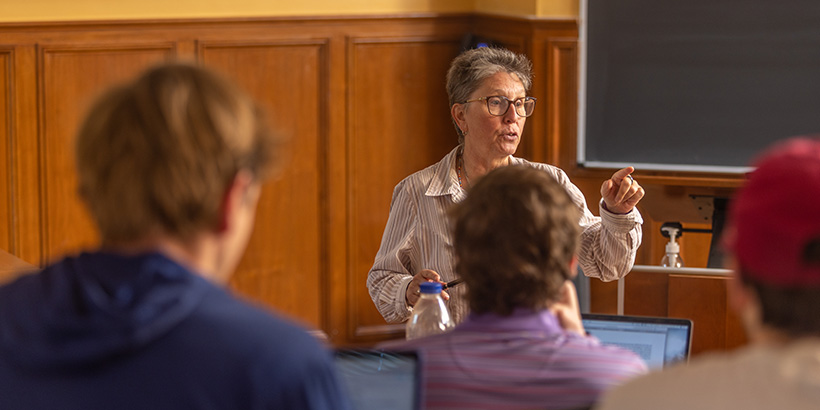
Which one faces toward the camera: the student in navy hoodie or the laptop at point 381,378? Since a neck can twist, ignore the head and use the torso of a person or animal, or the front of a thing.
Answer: the laptop

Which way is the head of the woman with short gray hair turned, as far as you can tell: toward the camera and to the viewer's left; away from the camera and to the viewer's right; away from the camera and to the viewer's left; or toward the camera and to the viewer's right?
toward the camera and to the viewer's right

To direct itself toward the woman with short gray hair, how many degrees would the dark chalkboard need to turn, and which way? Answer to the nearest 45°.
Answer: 0° — it already faces them

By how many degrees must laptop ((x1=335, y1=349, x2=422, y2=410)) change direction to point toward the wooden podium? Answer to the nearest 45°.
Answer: approximately 135° to its left

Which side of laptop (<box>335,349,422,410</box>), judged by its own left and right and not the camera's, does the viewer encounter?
front

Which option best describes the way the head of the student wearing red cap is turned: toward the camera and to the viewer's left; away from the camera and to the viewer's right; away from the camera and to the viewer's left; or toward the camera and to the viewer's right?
away from the camera and to the viewer's left

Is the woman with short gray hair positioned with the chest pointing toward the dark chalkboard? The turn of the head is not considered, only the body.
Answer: no

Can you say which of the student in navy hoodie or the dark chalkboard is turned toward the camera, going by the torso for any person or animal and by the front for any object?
the dark chalkboard

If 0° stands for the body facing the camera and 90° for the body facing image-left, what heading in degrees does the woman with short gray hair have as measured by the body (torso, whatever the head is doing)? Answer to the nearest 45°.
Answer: approximately 315°

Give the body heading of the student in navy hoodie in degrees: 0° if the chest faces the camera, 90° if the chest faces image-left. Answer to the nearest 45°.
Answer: approximately 225°

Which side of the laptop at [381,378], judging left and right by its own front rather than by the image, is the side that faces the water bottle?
back

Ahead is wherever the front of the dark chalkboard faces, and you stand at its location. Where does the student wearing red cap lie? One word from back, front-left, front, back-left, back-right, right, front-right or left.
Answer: front

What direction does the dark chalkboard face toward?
toward the camera

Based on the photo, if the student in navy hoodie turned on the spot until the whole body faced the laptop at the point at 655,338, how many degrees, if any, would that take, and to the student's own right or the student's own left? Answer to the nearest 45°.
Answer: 0° — they already face it

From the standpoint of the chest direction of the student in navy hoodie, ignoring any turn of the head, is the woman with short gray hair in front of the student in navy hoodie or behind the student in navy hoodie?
in front
